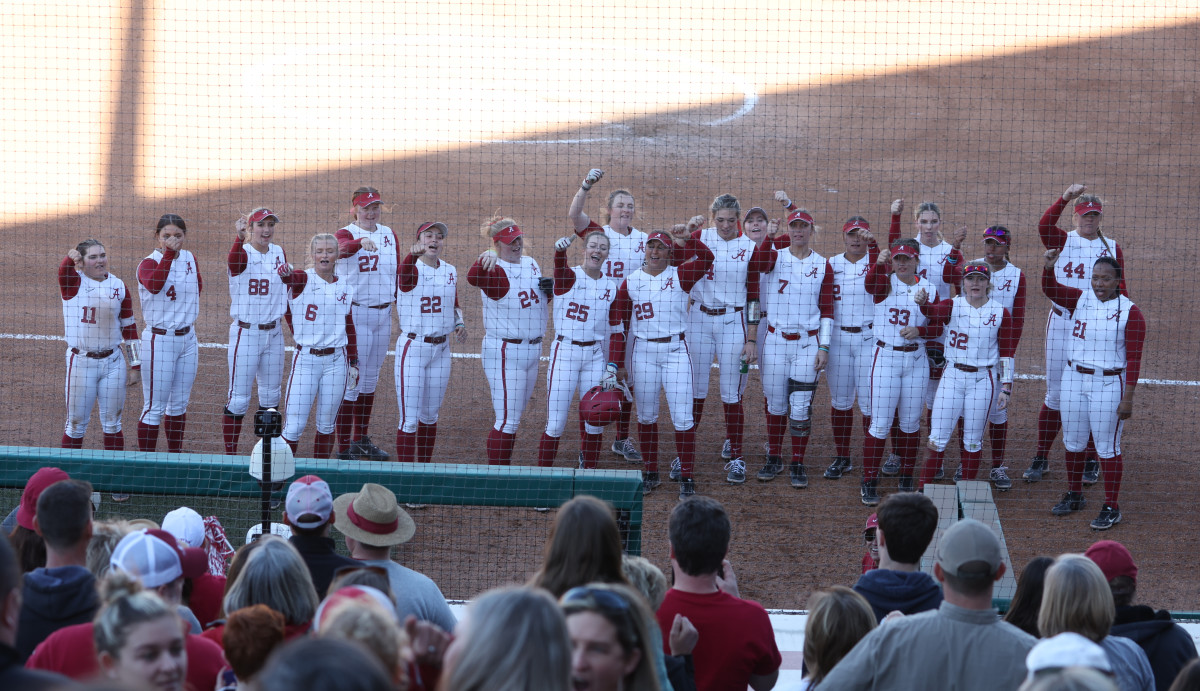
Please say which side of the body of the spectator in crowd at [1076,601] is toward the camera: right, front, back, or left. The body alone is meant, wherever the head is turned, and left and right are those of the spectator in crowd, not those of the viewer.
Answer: back

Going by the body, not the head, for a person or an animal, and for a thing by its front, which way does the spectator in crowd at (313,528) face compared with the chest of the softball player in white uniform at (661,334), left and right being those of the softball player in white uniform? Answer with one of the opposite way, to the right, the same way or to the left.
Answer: the opposite way

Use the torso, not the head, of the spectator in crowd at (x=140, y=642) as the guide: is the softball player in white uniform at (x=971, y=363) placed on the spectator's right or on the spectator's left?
on the spectator's left

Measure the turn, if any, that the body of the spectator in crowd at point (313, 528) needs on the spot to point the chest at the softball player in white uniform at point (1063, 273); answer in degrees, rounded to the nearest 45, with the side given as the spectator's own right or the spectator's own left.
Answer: approximately 45° to the spectator's own right

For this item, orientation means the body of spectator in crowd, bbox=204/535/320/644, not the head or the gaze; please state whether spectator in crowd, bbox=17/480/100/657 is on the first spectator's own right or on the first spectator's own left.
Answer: on the first spectator's own left

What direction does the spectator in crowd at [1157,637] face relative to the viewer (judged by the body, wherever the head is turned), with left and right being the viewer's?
facing away from the viewer and to the left of the viewer

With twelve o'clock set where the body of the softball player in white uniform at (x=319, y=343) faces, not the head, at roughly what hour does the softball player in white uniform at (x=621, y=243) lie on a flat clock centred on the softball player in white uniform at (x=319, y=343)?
the softball player in white uniform at (x=621, y=243) is roughly at 9 o'clock from the softball player in white uniform at (x=319, y=343).

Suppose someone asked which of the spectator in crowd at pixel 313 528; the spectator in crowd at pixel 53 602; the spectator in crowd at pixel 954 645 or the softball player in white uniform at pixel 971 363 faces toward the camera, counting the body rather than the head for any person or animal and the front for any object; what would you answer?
the softball player in white uniform

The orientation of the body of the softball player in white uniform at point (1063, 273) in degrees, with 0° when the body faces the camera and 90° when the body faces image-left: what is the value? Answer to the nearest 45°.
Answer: approximately 0°

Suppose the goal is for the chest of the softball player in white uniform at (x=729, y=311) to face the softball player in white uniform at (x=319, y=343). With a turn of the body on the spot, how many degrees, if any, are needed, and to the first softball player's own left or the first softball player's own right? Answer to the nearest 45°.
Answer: approximately 90° to the first softball player's own right

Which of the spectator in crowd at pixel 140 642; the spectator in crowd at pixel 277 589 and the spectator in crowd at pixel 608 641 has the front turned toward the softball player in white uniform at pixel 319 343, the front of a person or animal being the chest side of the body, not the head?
the spectator in crowd at pixel 277 589

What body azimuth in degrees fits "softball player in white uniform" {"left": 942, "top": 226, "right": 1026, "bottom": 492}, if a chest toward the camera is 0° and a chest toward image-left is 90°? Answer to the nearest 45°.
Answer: approximately 0°

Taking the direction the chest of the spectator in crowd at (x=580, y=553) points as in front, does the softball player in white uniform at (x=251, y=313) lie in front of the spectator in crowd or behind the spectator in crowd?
in front
